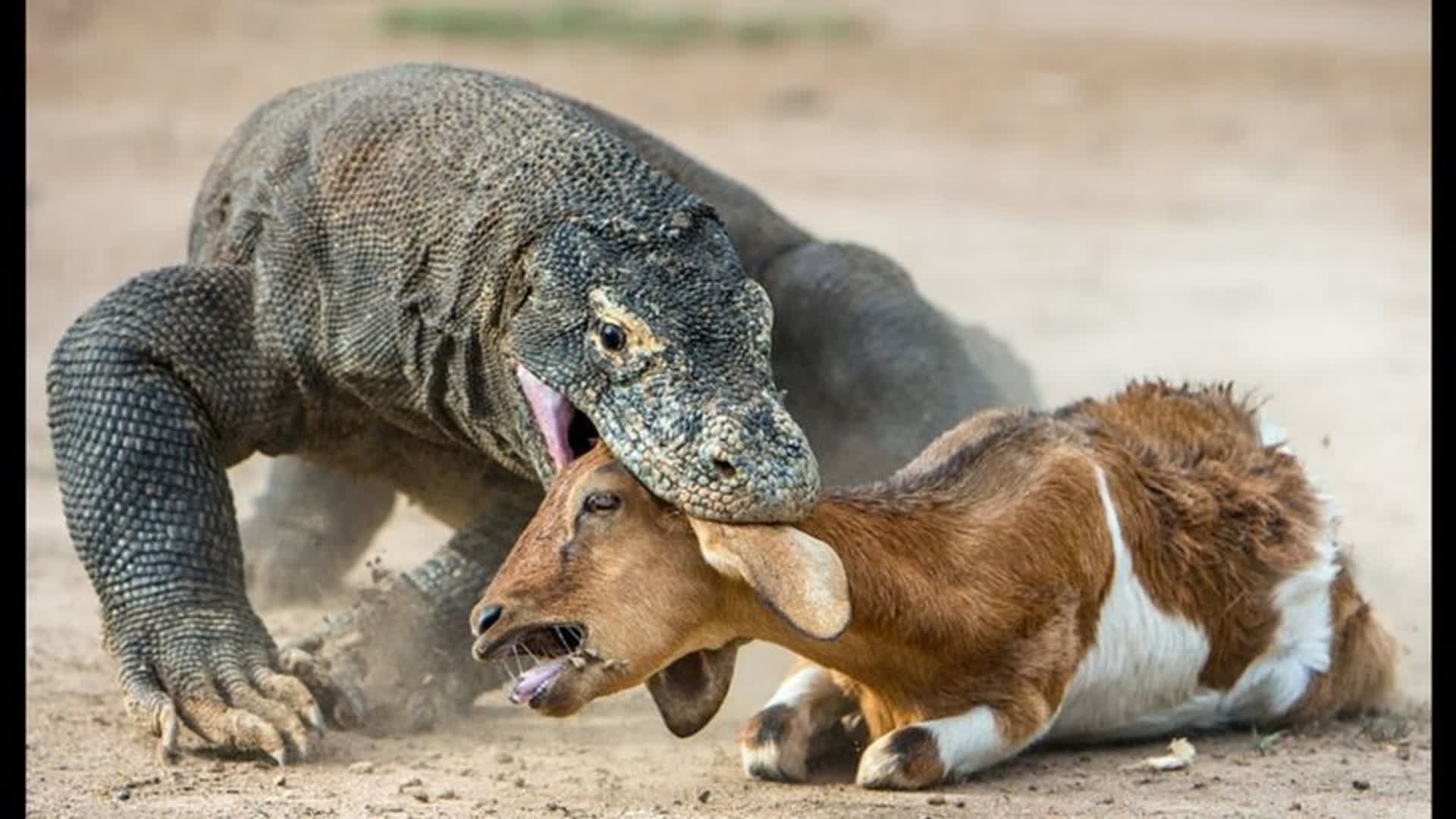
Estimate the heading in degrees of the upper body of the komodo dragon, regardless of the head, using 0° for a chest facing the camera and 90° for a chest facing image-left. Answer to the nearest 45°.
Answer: approximately 45°

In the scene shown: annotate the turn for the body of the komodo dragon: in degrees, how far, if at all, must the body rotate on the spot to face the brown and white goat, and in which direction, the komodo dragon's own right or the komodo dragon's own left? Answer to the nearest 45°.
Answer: approximately 90° to the komodo dragon's own left
